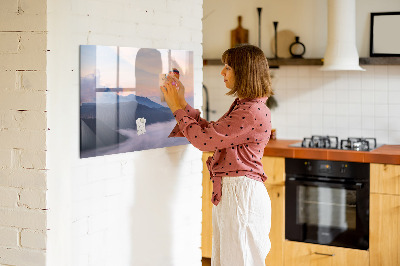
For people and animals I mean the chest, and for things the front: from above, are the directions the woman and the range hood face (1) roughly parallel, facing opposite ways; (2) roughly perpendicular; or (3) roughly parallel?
roughly perpendicular

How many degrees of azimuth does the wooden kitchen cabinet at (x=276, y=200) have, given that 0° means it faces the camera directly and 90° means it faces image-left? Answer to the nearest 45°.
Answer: approximately 0°

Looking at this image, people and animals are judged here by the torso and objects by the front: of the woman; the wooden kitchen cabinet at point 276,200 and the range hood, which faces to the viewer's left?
the woman

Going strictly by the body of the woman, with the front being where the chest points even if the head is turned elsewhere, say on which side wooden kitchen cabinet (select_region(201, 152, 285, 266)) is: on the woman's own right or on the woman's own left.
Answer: on the woman's own right

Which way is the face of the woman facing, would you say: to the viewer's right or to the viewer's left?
to the viewer's left

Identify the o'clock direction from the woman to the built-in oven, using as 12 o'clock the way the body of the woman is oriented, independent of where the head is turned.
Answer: The built-in oven is roughly at 4 o'clock from the woman.

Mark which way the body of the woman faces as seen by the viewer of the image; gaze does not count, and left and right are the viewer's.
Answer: facing to the left of the viewer

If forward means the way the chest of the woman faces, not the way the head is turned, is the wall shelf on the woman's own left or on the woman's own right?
on the woman's own right

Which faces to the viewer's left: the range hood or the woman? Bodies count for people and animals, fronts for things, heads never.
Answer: the woman
